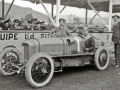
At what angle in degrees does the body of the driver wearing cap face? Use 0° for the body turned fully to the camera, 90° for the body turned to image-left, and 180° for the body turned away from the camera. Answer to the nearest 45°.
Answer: approximately 45°

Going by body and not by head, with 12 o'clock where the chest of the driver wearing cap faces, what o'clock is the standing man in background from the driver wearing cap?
The standing man in background is roughly at 6 o'clock from the driver wearing cap.
